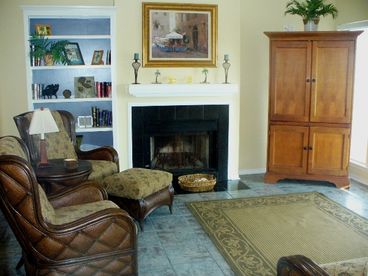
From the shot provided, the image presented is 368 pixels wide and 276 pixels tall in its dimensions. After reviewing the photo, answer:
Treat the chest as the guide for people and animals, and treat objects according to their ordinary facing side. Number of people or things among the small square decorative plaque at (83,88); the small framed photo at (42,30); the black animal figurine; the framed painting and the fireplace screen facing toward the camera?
4

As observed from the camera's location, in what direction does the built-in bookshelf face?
facing the viewer

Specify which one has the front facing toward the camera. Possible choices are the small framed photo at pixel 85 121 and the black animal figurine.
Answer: the small framed photo

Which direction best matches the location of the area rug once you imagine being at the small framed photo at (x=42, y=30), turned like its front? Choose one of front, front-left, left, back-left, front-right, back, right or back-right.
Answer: front-left

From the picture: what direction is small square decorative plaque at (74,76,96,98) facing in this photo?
toward the camera

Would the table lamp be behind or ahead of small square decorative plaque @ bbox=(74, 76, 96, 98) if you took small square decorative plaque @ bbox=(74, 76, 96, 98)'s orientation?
ahead

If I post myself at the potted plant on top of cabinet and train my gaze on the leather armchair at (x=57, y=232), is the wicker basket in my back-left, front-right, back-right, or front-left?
front-right

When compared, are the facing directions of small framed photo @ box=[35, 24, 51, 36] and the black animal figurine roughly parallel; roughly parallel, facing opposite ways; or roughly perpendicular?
roughly perpendicular

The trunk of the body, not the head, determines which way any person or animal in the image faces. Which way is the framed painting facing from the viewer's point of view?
toward the camera

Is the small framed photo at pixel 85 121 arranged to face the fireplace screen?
no

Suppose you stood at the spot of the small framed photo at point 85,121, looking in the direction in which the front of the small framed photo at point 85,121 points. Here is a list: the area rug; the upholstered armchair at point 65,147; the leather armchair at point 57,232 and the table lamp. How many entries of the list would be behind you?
0

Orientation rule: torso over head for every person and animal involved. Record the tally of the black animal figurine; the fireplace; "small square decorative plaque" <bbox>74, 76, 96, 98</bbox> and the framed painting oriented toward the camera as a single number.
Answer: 3

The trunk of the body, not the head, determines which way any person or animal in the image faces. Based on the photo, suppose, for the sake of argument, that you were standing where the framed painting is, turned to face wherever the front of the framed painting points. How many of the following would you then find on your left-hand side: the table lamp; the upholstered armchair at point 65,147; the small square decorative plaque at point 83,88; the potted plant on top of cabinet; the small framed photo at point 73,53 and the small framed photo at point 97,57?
1
